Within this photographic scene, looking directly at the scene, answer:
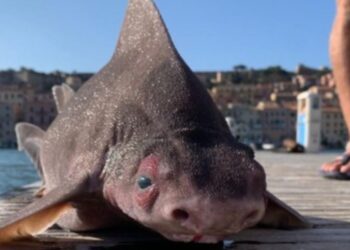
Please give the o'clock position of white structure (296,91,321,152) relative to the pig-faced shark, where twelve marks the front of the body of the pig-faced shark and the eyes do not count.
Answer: The white structure is roughly at 8 o'clock from the pig-faced shark.

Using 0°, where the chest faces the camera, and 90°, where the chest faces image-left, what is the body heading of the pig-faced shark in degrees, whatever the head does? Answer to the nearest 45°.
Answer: approximately 315°
